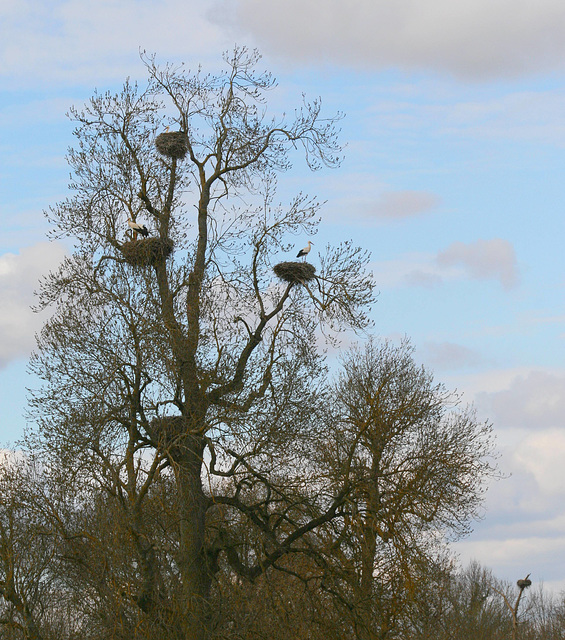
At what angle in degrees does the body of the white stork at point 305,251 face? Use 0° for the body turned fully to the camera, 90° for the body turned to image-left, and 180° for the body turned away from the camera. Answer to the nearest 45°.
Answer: approximately 270°

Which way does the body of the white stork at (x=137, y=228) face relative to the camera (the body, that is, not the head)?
to the viewer's left

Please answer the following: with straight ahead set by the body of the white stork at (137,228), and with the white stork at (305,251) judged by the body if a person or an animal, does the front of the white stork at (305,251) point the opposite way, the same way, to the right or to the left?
the opposite way

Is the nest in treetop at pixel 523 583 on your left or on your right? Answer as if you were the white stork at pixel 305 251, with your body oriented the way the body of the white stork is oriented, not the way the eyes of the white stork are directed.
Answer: on your left

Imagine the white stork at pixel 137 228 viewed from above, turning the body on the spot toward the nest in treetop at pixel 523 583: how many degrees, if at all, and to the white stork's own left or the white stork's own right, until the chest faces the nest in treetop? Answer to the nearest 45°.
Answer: approximately 135° to the white stork's own right

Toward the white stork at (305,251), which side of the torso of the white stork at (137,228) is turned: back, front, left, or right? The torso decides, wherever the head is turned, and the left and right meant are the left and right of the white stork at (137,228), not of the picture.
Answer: back

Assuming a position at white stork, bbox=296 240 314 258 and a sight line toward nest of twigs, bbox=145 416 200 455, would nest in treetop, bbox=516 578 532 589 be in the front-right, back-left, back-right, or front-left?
back-right
